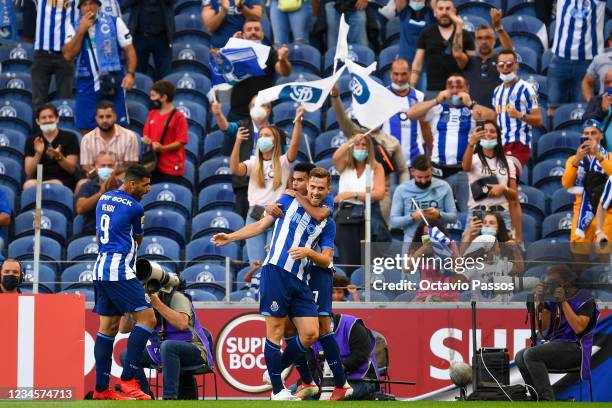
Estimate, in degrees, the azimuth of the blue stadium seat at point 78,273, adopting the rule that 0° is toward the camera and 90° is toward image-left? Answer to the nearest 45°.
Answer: approximately 0°
